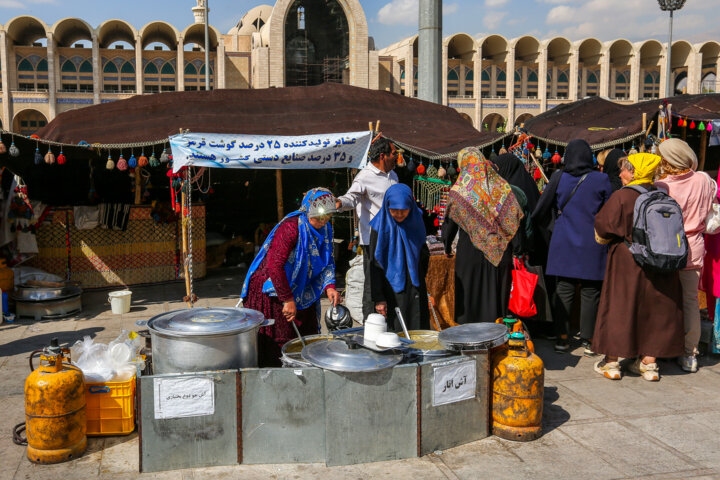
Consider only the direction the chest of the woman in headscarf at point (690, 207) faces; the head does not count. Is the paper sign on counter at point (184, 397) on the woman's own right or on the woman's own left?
on the woman's own left

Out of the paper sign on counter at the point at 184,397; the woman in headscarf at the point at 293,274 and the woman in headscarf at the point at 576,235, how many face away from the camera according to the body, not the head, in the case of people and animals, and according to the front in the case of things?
1

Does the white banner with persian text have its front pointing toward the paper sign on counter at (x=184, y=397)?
yes

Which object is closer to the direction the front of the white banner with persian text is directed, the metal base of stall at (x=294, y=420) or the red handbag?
the metal base of stall

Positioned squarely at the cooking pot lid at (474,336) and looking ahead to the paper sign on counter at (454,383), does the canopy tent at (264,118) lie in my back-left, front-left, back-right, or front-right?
back-right

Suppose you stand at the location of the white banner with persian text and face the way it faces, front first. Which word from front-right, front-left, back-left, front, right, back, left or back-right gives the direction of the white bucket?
right

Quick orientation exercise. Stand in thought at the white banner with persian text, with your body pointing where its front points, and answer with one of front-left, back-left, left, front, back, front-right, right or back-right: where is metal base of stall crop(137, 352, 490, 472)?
front

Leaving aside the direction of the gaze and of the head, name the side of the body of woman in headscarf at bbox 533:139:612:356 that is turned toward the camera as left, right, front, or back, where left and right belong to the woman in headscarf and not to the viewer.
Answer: back

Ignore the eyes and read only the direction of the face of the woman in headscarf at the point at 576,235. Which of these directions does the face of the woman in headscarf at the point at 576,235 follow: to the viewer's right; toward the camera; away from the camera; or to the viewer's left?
away from the camera

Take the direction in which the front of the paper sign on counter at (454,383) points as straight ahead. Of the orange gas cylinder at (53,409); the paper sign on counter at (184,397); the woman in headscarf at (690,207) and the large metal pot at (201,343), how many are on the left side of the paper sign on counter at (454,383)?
1

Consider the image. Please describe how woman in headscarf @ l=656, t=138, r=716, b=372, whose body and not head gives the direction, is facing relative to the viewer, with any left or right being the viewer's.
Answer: facing away from the viewer and to the left of the viewer

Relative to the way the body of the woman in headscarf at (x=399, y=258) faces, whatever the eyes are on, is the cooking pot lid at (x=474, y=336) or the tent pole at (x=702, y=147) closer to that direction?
the cooking pot lid

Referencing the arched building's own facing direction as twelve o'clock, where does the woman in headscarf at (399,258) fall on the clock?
The woman in headscarf is roughly at 12 o'clock from the arched building.

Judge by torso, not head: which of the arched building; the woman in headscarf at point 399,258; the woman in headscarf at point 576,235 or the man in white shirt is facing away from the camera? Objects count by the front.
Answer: the woman in headscarf at point 576,235

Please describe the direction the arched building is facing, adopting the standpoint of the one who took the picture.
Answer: facing the viewer

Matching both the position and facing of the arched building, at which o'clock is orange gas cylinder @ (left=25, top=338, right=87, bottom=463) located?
The orange gas cylinder is roughly at 12 o'clock from the arched building.

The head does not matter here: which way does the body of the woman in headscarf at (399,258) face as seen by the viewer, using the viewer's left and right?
facing the viewer
